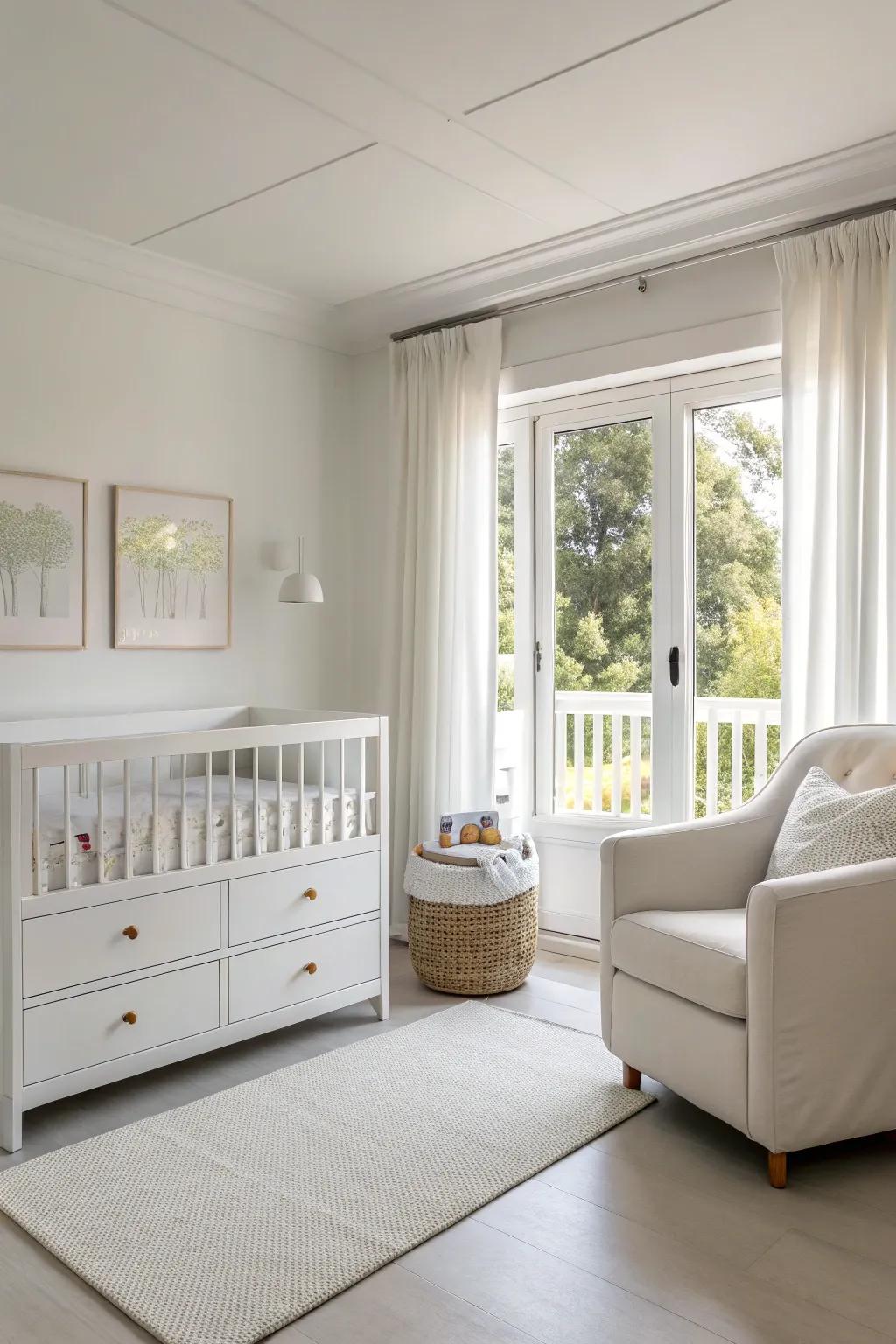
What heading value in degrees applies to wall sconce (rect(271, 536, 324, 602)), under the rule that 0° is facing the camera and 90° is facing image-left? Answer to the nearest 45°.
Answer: approximately 315°

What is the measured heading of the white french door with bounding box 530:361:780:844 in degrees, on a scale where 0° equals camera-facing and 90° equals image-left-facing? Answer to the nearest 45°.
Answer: approximately 45°

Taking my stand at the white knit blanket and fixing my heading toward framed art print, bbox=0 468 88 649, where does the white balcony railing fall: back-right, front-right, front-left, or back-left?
back-right

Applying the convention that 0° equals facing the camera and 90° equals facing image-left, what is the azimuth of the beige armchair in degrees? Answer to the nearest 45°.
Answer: approximately 45°

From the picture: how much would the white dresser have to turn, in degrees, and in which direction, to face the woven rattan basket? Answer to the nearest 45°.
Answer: approximately 90° to its left

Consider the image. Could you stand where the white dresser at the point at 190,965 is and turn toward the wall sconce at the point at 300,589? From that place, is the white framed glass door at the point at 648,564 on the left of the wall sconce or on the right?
right

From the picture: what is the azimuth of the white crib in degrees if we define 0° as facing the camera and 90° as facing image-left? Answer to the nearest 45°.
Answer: approximately 315°

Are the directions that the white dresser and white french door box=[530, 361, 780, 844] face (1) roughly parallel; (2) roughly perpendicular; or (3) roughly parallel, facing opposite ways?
roughly perpendicular

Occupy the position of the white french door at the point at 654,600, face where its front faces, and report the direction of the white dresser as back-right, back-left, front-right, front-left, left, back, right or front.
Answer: front

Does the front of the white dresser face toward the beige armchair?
yes

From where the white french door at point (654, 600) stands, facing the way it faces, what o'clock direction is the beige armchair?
The beige armchair is roughly at 10 o'clock from the white french door.

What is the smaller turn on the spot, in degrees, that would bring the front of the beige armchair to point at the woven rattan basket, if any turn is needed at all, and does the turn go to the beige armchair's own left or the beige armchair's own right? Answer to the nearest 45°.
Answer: approximately 90° to the beige armchair's own right

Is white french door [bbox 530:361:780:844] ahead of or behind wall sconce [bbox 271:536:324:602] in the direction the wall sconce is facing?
ahead

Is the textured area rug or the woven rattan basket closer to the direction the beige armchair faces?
the textured area rug
